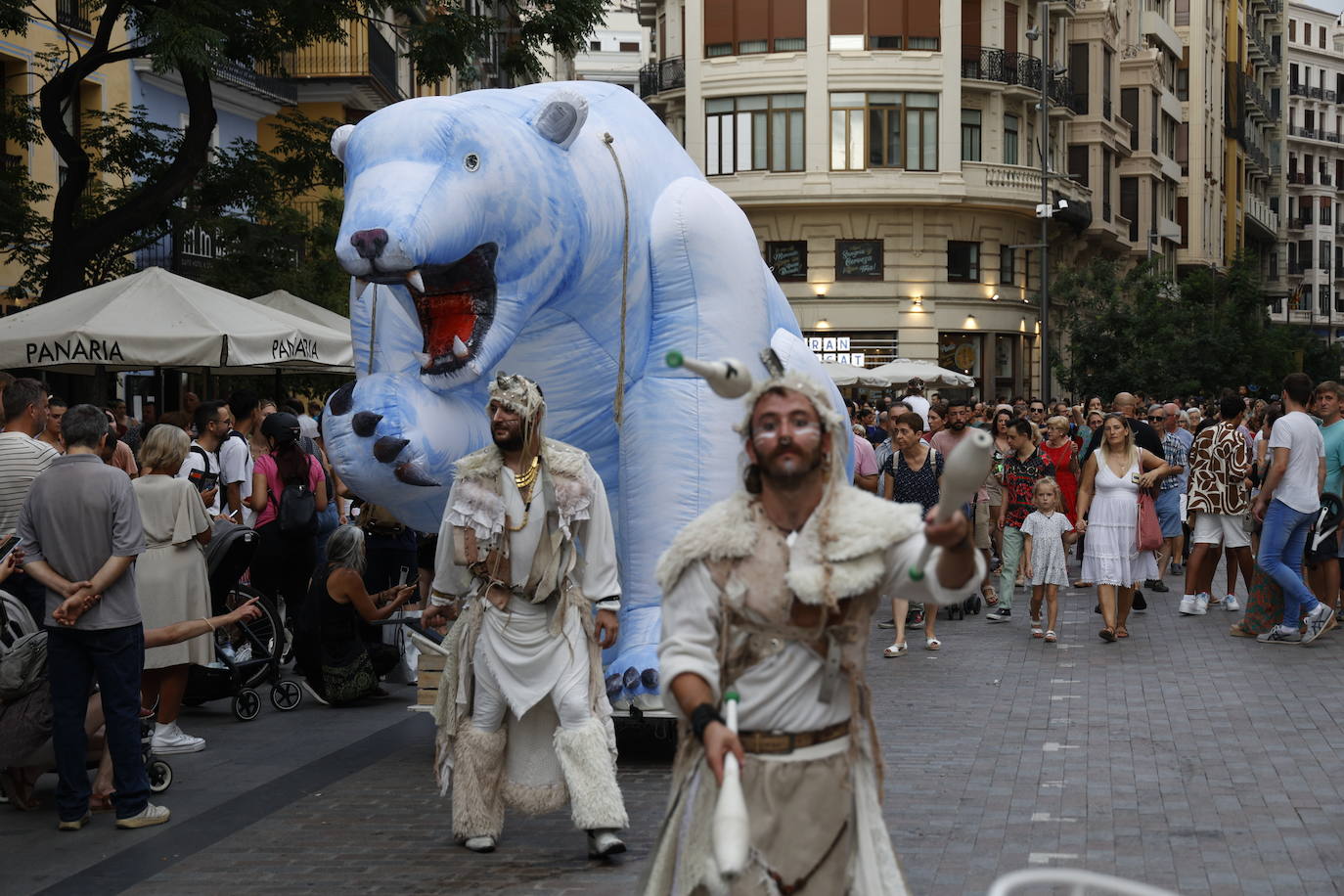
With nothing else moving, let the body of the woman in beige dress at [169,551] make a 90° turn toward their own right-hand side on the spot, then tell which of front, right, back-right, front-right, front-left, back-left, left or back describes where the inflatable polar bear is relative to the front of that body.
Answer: front

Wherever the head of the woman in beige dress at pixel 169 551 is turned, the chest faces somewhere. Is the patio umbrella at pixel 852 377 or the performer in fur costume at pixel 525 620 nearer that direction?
the patio umbrella

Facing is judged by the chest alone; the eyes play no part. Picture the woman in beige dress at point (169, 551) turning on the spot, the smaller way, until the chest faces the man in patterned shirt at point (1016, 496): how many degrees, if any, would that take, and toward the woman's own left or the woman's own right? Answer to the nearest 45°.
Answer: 0° — they already face them

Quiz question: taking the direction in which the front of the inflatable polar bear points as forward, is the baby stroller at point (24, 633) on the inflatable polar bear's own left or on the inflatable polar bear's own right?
on the inflatable polar bear's own right

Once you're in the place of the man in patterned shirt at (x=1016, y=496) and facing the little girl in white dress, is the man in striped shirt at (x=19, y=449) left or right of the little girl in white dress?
right

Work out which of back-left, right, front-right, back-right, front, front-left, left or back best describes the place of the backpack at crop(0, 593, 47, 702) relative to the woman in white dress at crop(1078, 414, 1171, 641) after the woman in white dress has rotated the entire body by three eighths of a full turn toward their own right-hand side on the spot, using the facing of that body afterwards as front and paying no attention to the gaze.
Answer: left

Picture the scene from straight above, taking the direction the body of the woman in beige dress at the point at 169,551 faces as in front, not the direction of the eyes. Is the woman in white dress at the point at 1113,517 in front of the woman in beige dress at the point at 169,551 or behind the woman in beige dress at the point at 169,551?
in front
